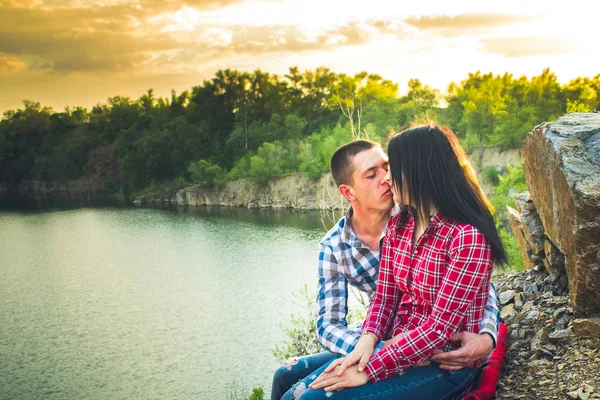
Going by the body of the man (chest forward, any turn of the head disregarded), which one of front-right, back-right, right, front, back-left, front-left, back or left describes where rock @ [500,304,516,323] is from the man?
left

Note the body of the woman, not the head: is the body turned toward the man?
no

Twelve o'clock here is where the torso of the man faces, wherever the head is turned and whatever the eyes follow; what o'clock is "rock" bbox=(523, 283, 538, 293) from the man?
The rock is roughly at 9 o'clock from the man.

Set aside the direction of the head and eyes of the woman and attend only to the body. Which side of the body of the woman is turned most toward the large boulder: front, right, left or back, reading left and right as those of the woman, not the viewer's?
back

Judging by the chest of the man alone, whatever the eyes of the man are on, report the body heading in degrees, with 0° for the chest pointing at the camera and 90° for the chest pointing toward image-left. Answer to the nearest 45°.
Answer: approximately 315°

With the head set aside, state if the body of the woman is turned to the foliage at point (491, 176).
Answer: no

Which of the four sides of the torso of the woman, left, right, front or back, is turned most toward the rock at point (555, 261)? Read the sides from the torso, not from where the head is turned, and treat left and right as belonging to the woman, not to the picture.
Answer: back

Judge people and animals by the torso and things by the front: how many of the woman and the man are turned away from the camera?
0

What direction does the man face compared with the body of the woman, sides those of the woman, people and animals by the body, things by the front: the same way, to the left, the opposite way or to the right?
to the left

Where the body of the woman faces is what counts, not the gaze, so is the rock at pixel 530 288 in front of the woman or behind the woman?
behind

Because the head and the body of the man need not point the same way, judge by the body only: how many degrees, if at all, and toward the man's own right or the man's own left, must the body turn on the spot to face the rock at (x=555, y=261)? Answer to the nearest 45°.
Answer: approximately 90° to the man's own left

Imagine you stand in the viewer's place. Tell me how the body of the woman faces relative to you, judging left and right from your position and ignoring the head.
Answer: facing the viewer and to the left of the viewer

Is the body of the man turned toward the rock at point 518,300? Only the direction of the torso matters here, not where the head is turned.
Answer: no

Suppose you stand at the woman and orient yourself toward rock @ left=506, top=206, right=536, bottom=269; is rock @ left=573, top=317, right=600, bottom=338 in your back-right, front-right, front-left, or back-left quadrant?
front-right
